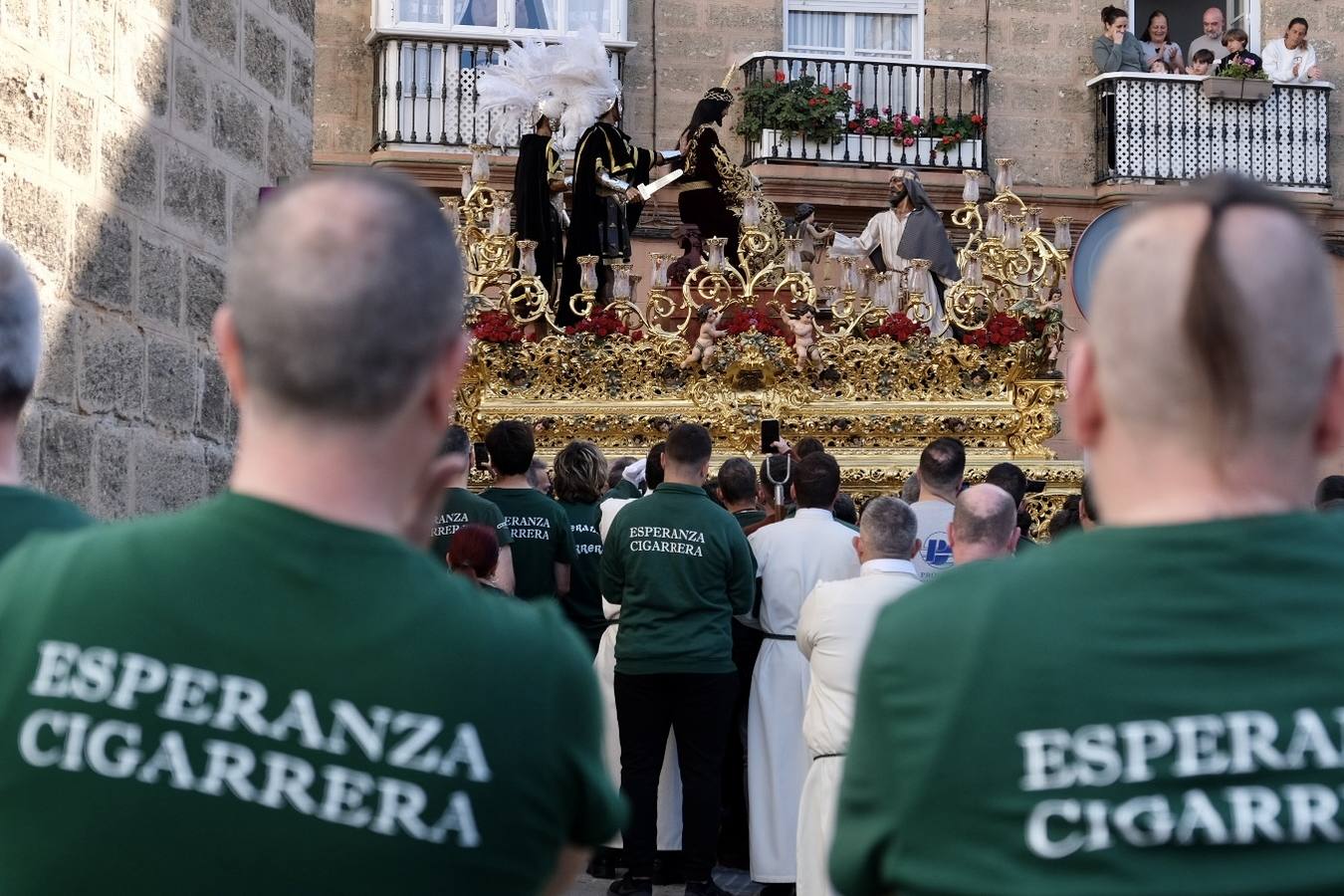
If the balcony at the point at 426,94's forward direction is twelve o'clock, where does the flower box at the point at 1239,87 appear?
The flower box is roughly at 9 o'clock from the balcony.

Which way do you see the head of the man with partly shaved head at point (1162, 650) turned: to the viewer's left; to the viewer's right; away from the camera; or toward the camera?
away from the camera

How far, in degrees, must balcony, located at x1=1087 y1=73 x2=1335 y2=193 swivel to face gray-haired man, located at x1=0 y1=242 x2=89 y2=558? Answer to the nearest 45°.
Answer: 0° — it already faces them

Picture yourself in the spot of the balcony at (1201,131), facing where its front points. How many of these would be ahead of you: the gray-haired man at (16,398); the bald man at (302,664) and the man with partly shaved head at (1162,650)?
3

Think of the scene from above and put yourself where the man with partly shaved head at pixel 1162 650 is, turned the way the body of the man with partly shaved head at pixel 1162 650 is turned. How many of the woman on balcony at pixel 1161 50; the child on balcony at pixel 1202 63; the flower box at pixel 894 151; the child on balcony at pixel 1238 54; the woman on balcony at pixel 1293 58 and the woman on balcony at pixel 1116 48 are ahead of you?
6

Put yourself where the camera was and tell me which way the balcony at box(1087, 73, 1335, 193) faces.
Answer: facing the viewer

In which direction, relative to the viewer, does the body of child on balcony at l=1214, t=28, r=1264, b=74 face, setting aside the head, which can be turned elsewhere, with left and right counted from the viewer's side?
facing the viewer and to the left of the viewer

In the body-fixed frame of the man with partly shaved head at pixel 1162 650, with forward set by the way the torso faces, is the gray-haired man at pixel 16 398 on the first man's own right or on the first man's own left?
on the first man's own left

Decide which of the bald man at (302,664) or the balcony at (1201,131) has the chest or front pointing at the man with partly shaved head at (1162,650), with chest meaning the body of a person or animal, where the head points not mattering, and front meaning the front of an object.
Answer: the balcony

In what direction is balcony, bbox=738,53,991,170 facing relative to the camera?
toward the camera

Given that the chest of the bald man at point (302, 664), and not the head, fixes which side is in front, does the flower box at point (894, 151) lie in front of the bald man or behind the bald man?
in front

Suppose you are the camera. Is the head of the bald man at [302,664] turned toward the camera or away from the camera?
away from the camera

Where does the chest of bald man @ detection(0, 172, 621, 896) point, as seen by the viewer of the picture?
away from the camera

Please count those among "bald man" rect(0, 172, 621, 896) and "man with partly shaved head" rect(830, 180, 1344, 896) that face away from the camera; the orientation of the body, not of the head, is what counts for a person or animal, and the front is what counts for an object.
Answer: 2

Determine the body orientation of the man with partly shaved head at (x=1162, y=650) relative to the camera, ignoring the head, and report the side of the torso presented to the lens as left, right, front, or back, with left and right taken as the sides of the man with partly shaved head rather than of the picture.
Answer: back

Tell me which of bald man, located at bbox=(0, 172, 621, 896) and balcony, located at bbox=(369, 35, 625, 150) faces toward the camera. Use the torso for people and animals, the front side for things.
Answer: the balcony

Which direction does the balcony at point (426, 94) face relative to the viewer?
toward the camera

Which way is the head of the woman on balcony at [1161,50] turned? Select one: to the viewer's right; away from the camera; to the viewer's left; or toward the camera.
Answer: toward the camera
